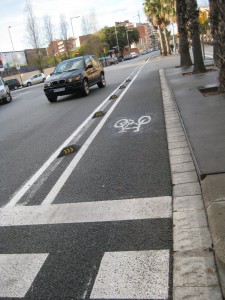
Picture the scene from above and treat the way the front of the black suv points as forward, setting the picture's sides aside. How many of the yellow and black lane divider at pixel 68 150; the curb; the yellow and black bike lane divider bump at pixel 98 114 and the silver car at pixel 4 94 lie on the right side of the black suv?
1

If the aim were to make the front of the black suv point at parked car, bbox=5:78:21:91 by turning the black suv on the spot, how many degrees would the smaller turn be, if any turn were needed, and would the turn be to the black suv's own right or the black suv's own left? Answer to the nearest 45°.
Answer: approximately 135° to the black suv's own right

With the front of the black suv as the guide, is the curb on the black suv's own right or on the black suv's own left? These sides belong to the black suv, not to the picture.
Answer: on the black suv's own left

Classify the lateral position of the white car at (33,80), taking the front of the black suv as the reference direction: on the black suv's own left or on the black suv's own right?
on the black suv's own right

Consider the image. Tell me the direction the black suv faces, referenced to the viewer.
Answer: facing the viewer and to the left of the viewer

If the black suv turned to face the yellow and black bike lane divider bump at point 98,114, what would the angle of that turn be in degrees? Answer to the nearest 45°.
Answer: approximately 45° to its left

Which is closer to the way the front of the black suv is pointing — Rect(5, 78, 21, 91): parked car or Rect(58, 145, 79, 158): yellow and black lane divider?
the yellow and black lane divider

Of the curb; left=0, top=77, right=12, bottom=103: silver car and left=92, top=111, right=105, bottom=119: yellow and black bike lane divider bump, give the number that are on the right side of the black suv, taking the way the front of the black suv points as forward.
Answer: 1

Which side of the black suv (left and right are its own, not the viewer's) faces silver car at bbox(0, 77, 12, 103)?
right

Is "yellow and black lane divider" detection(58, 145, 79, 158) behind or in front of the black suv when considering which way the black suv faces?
in front

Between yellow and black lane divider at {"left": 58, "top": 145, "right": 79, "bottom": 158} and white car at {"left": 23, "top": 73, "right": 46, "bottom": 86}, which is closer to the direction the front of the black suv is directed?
the yellow and black lane divider

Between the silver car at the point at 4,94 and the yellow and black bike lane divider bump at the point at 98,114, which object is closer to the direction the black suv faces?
the yellow and black bike lane divider bump

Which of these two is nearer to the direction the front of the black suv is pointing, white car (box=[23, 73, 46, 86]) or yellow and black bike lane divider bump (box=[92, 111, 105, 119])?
the yellow and black bike lane divider bump
